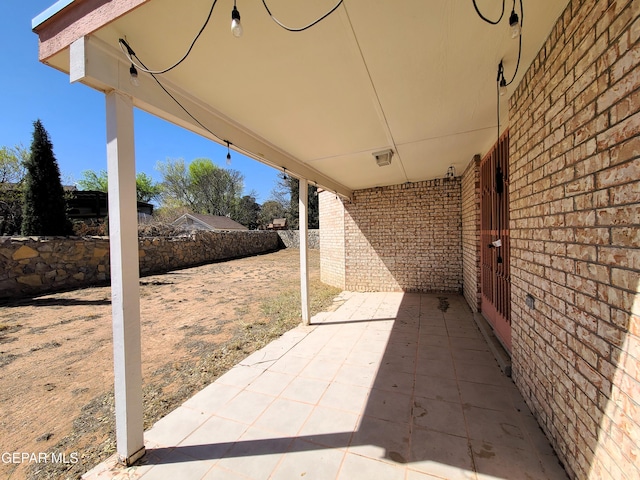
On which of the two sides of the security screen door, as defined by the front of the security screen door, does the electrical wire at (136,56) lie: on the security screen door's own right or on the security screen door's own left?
on the security screen door's own left

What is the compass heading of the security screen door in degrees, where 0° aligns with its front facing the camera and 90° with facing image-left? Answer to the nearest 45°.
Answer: approximately 90°

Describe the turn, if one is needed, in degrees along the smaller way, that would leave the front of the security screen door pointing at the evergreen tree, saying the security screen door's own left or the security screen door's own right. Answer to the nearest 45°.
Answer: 0° — it already faces it

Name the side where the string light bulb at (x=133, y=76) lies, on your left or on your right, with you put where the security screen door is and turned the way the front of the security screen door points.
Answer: on your left

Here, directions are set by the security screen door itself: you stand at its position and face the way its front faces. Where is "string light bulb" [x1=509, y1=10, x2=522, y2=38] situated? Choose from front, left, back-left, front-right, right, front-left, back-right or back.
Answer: left
